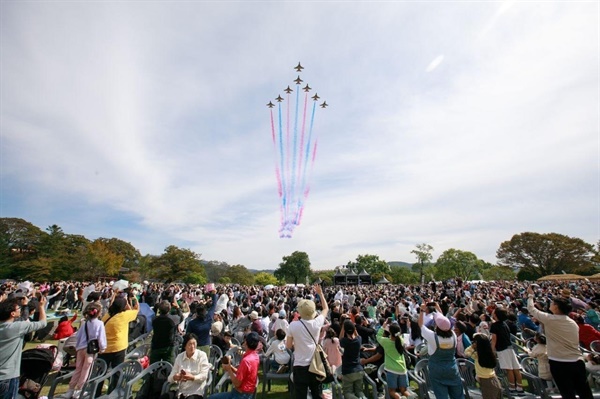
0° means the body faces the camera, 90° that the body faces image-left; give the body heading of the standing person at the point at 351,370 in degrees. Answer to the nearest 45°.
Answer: approximately 180°

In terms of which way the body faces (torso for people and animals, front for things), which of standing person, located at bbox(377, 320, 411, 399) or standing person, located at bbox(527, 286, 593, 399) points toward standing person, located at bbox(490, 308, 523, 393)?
standing person, located at bbox(527, 286, 593, 399)

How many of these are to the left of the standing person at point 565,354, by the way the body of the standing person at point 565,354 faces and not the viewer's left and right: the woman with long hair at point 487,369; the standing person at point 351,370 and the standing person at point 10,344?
3

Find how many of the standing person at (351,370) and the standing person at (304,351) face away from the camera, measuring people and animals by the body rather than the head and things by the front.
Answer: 2

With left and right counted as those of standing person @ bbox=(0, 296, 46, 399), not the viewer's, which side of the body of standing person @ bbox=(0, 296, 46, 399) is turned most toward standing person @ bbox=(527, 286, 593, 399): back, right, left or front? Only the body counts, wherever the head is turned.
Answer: right

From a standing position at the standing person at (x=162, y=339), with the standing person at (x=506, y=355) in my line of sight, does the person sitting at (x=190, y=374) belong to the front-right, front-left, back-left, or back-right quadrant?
front-right

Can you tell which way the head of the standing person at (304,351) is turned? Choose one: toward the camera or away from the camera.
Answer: away from the camera

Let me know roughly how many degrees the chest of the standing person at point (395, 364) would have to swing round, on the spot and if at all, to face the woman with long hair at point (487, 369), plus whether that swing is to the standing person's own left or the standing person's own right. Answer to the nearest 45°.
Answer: approximately 135° to the standing person's own right

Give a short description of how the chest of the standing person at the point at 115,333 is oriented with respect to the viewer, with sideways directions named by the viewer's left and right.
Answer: facing away from the viewer and to the right of the viewer

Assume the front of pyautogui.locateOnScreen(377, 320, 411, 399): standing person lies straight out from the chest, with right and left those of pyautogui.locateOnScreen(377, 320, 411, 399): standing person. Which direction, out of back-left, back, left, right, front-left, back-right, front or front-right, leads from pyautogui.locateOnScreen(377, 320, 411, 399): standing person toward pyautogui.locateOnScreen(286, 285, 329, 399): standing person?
left

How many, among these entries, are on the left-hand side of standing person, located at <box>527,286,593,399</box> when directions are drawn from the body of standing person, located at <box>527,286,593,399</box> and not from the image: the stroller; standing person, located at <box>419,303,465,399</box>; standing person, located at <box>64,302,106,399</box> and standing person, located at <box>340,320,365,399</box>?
4

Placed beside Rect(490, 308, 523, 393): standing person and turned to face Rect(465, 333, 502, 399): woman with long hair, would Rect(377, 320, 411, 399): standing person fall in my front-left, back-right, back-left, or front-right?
front-right

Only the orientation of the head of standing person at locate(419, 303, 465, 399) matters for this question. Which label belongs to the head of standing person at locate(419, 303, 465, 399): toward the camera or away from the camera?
away from the camera

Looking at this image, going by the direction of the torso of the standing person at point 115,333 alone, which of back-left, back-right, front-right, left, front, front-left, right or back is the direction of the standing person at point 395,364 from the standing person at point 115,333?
right
